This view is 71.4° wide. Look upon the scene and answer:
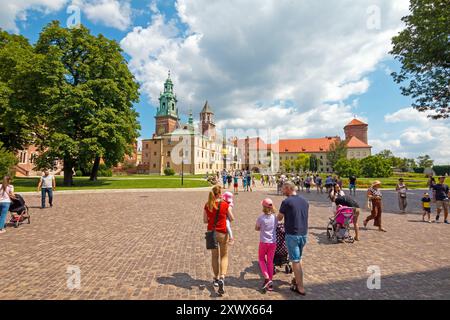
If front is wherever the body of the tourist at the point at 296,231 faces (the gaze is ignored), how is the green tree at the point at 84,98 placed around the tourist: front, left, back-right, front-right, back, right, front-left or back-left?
front

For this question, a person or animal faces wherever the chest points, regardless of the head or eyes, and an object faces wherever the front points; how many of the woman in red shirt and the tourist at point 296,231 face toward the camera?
0

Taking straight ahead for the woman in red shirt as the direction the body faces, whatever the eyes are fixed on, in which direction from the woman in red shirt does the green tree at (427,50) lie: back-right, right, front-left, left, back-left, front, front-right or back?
front-right

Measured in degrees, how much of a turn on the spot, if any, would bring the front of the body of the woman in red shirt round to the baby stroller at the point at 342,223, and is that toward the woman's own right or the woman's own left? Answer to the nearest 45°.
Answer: approximately 45° to the woman's own right

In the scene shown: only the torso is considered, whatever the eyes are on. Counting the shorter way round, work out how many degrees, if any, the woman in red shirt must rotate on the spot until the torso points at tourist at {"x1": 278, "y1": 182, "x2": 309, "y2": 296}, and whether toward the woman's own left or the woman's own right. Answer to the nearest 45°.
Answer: approximately 90° to the woman's own right

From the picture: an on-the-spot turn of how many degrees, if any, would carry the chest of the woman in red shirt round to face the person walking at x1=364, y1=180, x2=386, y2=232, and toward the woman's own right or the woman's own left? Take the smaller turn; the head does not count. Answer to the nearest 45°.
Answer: approximately 45° to the woman's own right

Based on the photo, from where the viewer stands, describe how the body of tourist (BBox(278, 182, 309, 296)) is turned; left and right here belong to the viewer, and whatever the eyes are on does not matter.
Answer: facing away from the viewer and to the left of the viewer

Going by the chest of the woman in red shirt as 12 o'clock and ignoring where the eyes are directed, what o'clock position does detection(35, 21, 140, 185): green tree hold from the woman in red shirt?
The green tree is roughly at 11 o'clock from the woman in red shirt.

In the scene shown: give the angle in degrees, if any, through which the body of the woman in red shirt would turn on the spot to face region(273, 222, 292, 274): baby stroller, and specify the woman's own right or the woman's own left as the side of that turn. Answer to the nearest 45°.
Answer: approximately 45° to the woman's own right

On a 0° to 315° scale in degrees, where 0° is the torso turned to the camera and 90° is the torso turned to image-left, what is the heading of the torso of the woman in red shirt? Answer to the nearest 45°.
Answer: approximately 180°
